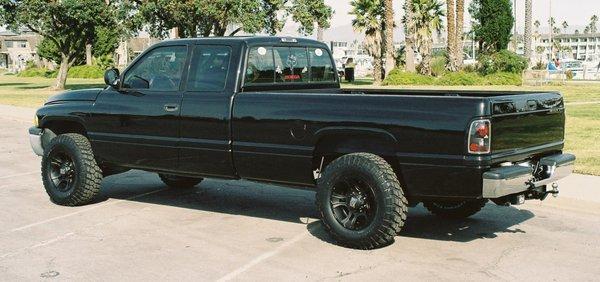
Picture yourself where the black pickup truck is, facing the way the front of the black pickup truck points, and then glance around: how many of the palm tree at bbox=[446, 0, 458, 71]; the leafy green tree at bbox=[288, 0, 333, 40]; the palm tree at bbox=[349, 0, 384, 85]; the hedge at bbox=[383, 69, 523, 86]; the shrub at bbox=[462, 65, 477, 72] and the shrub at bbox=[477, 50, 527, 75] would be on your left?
0

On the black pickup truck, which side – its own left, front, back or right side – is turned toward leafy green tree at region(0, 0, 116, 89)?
front

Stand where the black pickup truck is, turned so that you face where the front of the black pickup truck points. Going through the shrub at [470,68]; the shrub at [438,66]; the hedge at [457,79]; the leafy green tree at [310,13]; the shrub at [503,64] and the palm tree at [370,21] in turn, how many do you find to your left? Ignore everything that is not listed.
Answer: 0

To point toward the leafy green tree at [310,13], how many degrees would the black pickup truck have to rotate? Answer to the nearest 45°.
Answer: approximately 45° to its right

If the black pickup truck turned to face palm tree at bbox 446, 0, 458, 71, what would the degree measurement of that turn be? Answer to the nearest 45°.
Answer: approximately 45° to its right

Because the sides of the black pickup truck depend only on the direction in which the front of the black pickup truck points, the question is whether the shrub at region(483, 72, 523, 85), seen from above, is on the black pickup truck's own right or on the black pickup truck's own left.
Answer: on the black pickup truck's own right

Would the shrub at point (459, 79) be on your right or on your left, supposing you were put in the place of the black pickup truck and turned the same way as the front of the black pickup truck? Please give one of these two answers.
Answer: on your right

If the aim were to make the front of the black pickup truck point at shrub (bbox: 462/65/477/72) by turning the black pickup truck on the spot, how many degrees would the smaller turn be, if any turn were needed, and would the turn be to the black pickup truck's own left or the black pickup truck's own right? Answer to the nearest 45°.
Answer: approximately 45° to the black pickup truck's own right

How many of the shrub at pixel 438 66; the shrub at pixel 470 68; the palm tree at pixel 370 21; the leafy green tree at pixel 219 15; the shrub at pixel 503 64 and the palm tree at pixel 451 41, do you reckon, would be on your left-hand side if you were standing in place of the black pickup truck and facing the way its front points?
0

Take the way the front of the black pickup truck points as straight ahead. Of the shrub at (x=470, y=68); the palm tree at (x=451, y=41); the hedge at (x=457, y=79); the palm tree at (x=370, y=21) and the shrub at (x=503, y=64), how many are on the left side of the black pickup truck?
0

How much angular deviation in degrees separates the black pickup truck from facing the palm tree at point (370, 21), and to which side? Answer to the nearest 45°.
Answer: approximately 45° to its right

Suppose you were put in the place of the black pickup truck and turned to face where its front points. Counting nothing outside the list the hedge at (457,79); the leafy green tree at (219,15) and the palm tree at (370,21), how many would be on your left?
0

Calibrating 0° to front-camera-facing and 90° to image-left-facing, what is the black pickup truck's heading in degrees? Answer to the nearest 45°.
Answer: approximately 135°

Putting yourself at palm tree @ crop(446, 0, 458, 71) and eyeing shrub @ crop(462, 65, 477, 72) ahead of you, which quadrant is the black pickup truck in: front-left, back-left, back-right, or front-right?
back-right

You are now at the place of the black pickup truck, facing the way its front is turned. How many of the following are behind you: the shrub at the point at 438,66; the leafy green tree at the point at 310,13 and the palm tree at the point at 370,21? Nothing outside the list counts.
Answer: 0

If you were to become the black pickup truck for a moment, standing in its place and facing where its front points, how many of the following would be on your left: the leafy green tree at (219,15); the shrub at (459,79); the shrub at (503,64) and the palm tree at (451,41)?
0

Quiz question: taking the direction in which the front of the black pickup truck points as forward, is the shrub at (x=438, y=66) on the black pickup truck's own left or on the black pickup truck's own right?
on the black pickup truck's own right

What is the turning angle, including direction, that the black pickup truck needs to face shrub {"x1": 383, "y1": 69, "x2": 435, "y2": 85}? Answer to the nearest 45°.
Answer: approximately 45° to its right
